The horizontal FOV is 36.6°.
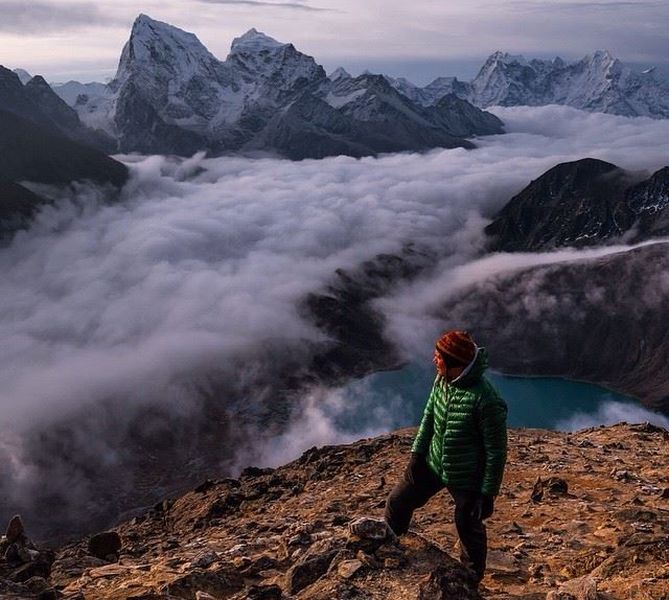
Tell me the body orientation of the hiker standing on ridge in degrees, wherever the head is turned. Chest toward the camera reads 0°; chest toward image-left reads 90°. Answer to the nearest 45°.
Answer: approximately 45°

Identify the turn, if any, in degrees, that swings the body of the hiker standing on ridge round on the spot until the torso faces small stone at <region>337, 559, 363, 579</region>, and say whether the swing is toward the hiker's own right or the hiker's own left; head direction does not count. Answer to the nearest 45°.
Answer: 0° — they already face it

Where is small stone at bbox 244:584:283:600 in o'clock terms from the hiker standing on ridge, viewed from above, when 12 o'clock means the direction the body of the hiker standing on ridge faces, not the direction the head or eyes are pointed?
The small stone is roughly at 1 o'clock from the hiker standing on ridge.
